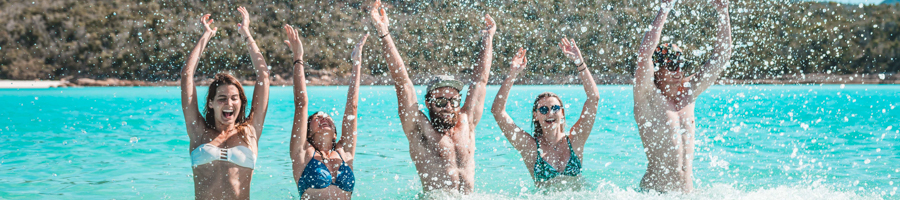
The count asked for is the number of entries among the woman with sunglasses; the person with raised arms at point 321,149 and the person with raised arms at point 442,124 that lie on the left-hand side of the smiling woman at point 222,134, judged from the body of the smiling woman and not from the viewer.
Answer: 3

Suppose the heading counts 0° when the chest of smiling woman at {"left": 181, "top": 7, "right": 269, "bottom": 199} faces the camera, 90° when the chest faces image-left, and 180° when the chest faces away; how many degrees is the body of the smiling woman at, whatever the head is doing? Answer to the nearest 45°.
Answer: approximately 0°

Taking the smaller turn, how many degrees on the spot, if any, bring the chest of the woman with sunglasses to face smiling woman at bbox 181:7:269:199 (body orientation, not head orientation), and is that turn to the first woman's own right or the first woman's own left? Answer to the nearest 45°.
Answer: approximately 45° to the first woman's own right

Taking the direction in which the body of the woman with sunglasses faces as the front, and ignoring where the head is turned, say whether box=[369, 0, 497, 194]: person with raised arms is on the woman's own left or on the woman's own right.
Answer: on the woman's own right

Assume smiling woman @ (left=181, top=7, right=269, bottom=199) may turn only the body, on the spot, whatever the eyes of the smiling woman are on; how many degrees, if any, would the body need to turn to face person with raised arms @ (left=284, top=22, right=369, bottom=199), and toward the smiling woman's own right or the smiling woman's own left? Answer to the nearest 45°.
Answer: approximately 90° to the smiling woman's own left

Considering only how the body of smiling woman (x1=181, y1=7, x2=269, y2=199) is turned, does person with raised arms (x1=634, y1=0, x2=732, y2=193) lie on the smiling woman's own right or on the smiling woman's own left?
on the smiling woman's own left

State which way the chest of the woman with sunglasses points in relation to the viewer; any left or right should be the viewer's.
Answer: facing the viewer

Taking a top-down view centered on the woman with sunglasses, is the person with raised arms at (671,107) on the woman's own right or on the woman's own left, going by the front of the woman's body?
on the woman's own left

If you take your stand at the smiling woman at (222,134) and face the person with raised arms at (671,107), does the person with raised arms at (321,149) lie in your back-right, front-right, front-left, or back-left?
front-left

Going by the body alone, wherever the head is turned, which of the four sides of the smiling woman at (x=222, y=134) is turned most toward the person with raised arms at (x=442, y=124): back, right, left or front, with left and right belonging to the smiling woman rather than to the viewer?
left
